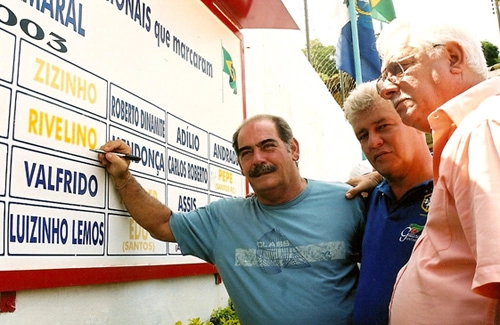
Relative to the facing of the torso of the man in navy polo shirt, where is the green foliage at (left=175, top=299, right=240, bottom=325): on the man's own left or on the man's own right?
on the man's own right

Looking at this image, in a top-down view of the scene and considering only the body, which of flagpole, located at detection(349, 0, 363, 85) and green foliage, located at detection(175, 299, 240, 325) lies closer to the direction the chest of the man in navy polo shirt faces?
the green foliage

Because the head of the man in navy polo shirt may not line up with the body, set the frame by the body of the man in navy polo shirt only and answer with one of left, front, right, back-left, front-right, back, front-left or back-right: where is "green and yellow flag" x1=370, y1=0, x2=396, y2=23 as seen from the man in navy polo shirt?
back-right

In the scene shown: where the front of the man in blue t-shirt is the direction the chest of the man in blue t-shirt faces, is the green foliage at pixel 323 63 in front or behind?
behind

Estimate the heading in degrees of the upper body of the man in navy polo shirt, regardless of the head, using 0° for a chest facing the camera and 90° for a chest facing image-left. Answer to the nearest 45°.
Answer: approximately 45°

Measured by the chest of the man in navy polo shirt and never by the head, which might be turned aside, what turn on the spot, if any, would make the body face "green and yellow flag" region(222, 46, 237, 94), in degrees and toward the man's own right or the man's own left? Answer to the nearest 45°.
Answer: approximately 90° to the man's own right

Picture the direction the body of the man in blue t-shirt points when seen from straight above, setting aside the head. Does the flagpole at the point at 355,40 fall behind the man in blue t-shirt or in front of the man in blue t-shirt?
behind

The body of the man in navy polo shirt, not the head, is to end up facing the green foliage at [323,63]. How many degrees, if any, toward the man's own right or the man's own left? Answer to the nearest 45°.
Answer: approximately 135° to the man's own right

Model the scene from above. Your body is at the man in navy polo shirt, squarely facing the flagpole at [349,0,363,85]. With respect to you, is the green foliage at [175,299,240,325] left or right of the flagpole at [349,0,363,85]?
left
